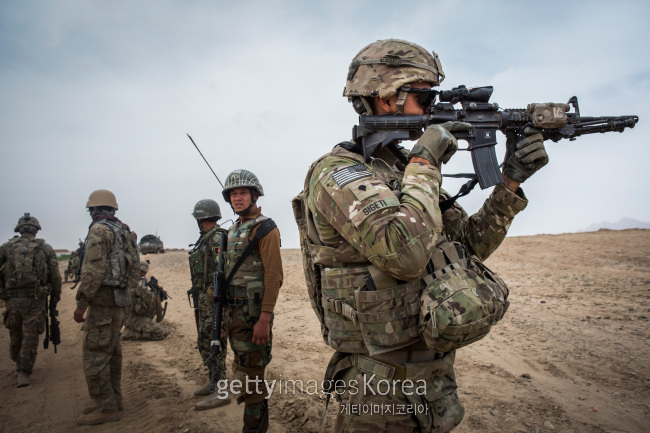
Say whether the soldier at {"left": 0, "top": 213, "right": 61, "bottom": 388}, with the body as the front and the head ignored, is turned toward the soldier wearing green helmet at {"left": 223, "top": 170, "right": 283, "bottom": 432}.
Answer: no

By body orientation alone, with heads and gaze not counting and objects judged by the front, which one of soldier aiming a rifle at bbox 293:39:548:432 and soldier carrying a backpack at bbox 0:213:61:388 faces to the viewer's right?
the soldier aiming a rifle

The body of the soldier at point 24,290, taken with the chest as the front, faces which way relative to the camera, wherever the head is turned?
away from the camera

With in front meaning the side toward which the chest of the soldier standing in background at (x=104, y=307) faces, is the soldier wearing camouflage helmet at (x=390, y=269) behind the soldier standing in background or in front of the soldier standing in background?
behind

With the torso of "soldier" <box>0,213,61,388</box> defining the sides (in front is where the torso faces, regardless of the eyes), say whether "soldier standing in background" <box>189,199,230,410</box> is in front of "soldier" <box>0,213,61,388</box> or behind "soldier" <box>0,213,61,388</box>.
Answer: behind

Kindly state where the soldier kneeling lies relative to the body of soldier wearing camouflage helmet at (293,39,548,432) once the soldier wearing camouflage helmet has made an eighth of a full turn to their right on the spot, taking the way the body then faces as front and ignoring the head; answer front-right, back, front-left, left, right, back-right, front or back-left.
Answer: back

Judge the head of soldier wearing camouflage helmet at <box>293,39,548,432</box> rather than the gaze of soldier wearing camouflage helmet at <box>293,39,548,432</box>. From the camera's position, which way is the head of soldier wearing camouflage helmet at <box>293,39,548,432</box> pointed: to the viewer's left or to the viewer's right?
to the viewer's right

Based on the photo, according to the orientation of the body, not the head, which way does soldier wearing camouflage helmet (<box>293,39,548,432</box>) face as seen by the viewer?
to the viewer's right

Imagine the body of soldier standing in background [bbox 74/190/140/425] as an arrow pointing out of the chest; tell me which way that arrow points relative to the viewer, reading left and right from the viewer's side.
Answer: facing away from the viewer and to the left of the viewer

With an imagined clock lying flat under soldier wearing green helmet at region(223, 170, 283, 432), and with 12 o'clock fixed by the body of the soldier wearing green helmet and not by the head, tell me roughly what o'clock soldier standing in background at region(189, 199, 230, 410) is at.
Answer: The soldier standing in background is roughly at 4 o'clock from the soldier wearing green helmet.

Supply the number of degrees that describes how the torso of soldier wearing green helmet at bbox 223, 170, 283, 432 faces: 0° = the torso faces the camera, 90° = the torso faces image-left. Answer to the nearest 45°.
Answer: approximately 45°

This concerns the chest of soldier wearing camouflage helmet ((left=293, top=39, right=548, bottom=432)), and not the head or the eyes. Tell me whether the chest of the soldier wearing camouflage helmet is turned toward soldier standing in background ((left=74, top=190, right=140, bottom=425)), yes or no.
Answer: no

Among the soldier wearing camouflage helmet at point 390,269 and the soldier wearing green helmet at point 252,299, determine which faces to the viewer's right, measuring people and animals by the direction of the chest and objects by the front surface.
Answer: the soldier wearing camouflage helmet at point 390,269
